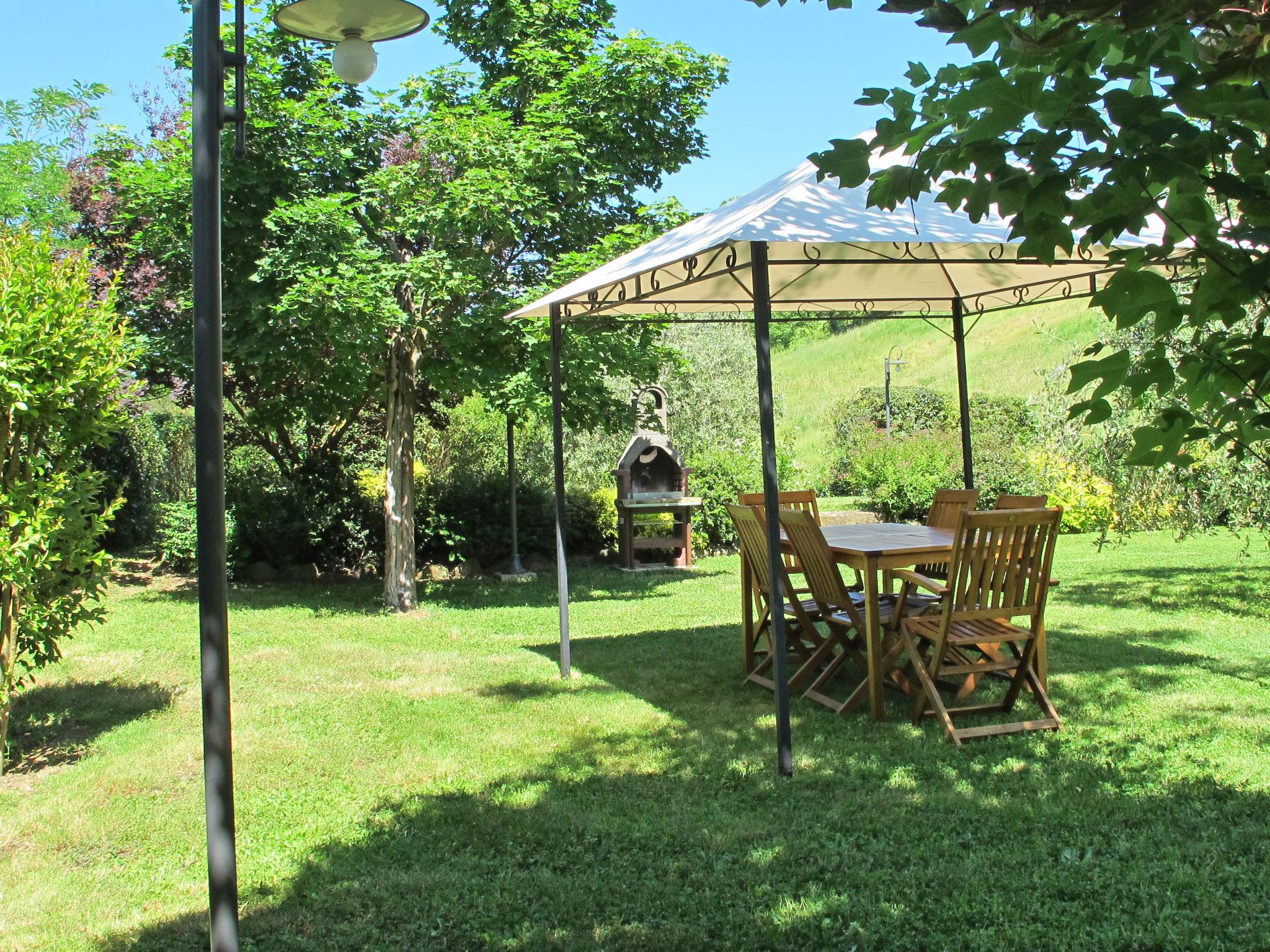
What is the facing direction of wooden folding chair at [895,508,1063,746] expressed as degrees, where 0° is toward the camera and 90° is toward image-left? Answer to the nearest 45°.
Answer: approximately 135°

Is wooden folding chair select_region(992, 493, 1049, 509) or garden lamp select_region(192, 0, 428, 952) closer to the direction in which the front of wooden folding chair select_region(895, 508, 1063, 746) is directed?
the wooden folding chair

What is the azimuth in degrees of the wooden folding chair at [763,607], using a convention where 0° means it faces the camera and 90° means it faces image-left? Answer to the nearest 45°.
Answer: approximately 225°

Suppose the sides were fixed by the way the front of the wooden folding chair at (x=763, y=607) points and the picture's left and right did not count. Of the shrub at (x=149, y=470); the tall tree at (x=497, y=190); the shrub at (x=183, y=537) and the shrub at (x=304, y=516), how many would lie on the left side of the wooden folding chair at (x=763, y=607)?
4

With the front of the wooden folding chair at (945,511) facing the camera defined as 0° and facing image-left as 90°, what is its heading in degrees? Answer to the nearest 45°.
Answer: approximately 45°

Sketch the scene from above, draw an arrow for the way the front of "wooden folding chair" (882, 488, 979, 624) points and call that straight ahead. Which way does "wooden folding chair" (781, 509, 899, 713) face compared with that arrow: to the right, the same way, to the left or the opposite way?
the opposite way

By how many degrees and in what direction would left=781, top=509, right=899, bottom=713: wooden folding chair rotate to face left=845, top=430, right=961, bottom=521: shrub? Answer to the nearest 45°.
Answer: approximately 45° to its left

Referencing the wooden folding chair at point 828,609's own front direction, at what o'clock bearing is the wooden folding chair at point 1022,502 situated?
the wooden folding chair at point 1022,502 is roughly at 12 o'clock from the wooden folding chair at point 828,609.

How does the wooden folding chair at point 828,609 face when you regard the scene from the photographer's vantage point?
facing away from the viewer and to the right of the viewer

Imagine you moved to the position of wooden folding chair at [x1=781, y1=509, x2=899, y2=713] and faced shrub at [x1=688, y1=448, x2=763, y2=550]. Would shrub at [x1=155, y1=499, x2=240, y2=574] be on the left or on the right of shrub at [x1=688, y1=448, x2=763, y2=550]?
left
